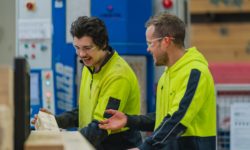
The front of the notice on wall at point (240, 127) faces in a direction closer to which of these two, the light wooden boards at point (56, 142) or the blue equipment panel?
the light wooden boards

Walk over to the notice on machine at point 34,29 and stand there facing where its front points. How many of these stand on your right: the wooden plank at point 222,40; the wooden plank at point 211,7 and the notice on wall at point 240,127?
0

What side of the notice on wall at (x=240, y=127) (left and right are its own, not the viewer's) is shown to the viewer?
front

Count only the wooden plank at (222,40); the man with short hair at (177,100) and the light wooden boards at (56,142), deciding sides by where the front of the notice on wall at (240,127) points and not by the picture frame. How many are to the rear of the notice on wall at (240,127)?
1

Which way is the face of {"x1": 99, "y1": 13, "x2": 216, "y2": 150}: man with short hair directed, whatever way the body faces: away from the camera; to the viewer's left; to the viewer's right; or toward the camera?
to the viewer's left

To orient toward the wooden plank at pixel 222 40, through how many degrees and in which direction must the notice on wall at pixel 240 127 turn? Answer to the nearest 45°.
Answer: approximately 180°

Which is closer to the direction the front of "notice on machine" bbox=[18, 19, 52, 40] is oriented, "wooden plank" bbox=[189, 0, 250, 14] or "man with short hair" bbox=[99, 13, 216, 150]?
the man with short hair

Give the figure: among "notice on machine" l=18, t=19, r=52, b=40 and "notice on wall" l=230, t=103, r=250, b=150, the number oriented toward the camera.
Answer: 2

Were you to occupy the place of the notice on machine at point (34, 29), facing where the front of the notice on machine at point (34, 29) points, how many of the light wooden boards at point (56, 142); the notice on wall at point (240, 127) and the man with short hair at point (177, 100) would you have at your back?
0

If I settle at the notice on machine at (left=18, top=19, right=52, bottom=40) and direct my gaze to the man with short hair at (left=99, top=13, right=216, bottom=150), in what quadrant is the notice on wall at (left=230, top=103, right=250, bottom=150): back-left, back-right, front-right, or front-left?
front-left

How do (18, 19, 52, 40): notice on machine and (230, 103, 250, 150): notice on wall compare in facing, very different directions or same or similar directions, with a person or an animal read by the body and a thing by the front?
same or similar directions

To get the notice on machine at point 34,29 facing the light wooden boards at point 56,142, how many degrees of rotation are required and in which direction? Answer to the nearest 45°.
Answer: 0° — it already faces it
